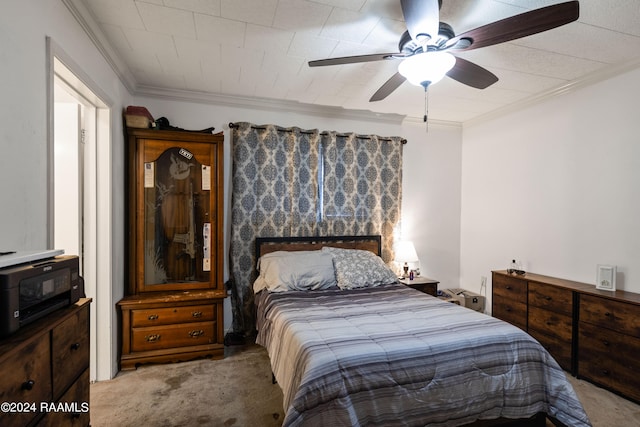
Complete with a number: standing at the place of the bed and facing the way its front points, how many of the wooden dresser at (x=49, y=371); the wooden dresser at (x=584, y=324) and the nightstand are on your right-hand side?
1

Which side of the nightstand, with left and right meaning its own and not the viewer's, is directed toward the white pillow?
right

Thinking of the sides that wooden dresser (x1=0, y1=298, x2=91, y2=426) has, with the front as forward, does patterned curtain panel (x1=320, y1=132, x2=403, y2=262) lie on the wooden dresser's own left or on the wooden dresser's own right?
on the wooden dresser's own left

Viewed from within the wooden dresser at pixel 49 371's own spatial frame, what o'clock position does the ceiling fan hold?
The ceiling fan is roughly at 11 o'clock from the wooden dresser.

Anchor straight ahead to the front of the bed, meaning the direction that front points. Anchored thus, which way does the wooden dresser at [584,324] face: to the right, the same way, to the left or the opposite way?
to the right

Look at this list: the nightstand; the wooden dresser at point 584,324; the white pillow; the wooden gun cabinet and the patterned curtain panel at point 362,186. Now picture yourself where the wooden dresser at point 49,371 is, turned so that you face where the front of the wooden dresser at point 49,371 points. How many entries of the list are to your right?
0

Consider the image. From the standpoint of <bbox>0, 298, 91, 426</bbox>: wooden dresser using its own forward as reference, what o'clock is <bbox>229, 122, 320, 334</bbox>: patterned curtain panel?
The patterned curtain panel is roughly at 9 o'clock from the wooden dresser.

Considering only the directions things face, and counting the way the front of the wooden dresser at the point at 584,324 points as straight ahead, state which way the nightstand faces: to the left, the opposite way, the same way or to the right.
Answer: to the left

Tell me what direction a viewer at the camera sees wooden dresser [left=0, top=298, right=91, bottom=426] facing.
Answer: facing the viewer and to the right of the viewer

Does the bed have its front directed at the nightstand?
no

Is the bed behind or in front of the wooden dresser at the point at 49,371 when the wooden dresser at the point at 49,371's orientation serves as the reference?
in front

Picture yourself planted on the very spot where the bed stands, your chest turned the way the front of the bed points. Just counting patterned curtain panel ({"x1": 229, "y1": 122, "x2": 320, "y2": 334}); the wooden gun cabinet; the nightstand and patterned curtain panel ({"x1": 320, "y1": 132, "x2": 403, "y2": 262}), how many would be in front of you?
0

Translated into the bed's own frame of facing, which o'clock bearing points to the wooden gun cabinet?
The wooden gun cabinet is roughly at 5 o'clock from the bed.

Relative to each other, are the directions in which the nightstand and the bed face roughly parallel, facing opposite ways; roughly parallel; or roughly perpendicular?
roughly parallel

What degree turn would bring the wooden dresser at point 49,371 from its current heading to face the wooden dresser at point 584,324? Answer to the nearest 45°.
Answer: approximately 45° to its left

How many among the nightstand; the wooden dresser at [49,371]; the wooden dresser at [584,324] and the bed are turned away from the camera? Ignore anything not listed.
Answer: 0
